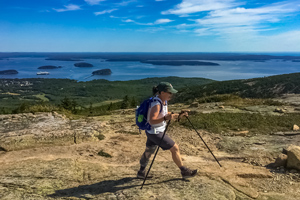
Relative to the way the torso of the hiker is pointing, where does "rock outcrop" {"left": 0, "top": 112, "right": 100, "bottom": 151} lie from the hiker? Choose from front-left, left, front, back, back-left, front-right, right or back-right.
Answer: back-left

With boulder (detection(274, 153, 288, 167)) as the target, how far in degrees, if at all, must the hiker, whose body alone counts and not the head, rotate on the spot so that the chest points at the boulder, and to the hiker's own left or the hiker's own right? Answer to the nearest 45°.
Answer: approximately 45° to the hiker's own left

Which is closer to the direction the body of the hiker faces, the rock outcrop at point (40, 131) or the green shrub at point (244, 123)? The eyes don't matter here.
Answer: the green shrub

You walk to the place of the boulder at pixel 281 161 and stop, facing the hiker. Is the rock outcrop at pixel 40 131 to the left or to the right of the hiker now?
right

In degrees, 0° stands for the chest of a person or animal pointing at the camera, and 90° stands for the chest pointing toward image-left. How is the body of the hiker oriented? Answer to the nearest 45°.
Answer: approximately 270°

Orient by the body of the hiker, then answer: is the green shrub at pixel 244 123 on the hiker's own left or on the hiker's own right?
on the hiker's own left

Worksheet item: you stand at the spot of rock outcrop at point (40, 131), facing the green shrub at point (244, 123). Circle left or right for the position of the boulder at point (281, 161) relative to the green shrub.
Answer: right

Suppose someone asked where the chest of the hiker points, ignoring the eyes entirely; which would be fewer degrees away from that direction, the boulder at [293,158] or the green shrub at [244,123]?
the boulder
